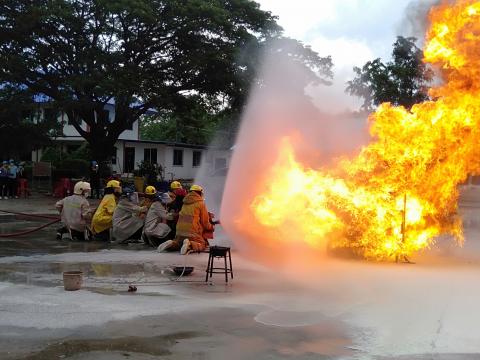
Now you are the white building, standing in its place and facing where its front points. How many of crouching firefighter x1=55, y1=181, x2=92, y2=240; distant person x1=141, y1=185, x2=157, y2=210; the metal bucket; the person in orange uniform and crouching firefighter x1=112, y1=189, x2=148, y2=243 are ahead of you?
5

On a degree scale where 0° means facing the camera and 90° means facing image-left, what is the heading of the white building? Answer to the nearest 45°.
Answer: approximately 0°

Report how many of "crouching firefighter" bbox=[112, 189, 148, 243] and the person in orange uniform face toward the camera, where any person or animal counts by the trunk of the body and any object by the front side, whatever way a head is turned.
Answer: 0

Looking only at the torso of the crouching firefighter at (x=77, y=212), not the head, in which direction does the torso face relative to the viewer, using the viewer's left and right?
facing away from the viewer and to the right of the viewer

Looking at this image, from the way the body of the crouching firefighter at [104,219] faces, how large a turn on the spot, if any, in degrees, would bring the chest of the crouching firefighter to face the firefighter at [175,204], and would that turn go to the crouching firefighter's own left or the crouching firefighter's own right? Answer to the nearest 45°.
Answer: approximately 45° to the crouching firefighter's own right

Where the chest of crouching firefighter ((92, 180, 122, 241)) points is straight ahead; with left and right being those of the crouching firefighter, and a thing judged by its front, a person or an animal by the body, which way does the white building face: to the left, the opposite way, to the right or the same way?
to the right

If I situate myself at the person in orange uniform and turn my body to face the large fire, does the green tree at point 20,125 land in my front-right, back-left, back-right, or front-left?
back-left

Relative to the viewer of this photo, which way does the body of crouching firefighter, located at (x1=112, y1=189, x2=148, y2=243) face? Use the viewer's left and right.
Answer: facing away from the viewer and to the right of the viewer

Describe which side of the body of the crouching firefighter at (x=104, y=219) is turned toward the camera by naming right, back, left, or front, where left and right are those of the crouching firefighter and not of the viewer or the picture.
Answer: right

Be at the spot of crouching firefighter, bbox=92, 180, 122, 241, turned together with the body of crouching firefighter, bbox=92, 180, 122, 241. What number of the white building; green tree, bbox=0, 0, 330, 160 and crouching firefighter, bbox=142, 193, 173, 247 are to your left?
2

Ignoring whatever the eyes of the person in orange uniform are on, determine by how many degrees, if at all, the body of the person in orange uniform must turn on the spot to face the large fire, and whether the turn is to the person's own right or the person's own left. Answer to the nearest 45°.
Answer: approximately 45° to the person's own right

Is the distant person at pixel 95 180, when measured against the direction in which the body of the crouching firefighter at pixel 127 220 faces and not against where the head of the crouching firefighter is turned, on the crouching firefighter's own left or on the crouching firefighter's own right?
on the crouching firefighter's own left

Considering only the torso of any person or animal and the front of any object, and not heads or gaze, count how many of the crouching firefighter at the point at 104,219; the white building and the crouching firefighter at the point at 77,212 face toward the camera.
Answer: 1

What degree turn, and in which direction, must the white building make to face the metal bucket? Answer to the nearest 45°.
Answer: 0° — it already faces it

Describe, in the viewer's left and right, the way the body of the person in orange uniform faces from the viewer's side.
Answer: facing away from the viewer and to the right of the viewer
